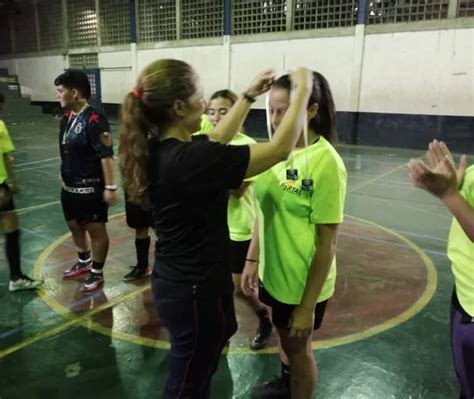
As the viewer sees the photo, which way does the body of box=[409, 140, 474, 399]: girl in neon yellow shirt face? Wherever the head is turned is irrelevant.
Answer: to the viewer's left

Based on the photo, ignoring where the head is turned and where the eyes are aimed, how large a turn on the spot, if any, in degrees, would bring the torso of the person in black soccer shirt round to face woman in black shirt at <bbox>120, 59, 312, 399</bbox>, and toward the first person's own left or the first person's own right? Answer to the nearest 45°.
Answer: approximately 45° to the first person's own left

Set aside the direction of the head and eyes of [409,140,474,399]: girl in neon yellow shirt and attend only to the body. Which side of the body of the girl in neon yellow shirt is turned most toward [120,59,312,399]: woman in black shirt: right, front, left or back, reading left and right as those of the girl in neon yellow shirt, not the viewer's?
front

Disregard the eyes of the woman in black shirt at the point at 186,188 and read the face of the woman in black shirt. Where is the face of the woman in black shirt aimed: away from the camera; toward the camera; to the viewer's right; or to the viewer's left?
to the viewer's right

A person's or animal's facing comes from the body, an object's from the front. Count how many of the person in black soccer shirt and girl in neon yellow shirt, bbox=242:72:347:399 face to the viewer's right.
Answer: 0

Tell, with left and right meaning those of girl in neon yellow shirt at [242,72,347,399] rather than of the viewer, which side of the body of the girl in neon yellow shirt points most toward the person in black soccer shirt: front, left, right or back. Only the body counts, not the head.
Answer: right

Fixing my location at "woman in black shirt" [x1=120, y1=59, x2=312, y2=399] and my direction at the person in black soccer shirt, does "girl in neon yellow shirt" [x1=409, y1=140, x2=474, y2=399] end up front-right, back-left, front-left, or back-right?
back-right

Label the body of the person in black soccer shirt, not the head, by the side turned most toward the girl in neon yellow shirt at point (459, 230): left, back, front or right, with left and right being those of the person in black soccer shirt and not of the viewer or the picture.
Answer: left

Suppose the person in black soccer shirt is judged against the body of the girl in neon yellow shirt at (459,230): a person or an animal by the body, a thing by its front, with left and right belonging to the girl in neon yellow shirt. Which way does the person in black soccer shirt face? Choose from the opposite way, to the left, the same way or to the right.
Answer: to the left
